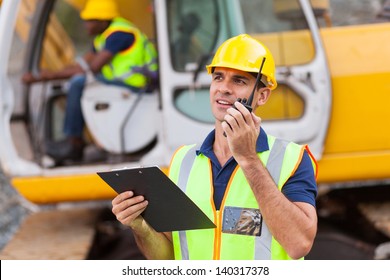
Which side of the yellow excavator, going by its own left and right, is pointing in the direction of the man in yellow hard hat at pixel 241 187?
left

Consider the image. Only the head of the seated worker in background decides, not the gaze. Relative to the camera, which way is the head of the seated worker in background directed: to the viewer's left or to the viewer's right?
to the viewer's left

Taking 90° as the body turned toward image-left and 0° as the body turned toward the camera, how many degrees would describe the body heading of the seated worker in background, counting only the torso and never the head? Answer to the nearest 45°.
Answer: approximately 90°

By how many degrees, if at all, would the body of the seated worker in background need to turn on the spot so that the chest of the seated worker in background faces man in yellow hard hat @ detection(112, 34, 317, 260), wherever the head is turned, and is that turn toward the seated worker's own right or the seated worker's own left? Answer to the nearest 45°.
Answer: approximately 90° to the seated worker's own left

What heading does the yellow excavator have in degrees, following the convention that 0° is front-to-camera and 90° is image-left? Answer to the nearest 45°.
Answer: approximately 90°
